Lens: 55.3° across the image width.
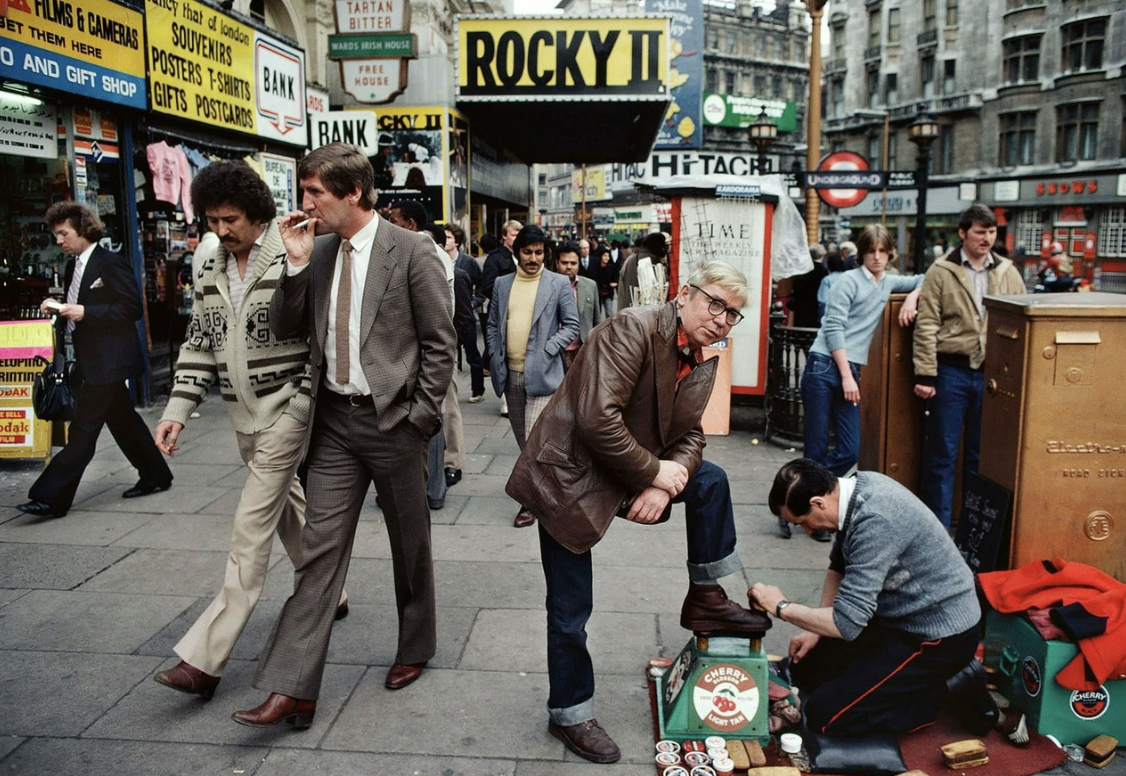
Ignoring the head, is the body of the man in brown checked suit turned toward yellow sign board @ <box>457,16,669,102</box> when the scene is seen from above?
no

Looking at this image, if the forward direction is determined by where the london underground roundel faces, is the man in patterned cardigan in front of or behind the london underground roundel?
in front

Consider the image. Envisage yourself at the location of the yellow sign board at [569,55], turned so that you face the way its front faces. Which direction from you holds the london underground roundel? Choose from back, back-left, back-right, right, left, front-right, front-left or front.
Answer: left

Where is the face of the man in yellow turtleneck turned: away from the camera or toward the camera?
toward the camera

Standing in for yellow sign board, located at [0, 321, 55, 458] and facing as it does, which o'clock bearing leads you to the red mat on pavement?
The red mat on pavement is roughly at 11 o'clock from the yellow sign board.

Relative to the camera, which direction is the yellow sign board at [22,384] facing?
toward the camera

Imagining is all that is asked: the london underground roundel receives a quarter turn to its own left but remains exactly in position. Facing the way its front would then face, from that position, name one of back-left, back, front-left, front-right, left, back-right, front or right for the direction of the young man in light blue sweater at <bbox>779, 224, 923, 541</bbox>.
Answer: right

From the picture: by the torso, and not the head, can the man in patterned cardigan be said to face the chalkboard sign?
no

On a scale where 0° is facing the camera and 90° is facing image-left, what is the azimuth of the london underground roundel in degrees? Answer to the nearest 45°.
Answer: approximately 0°

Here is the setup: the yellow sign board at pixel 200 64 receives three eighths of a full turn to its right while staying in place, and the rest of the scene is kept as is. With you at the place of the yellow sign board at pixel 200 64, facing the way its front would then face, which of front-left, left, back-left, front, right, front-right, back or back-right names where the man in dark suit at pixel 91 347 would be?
left

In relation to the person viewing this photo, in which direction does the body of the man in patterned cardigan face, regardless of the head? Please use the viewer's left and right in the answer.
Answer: facing the viewer and to the left of the viewer

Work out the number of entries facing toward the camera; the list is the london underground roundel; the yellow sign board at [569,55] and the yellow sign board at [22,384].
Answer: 3

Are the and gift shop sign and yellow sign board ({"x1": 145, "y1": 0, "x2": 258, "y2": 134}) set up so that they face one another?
no

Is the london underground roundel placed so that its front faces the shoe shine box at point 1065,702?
yes

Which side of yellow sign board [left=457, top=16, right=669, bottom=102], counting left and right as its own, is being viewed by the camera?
front

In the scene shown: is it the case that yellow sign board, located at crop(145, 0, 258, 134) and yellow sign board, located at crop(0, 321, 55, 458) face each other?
no

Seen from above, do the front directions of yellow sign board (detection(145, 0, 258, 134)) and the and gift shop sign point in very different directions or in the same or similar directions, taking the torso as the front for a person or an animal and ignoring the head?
same or similar directions

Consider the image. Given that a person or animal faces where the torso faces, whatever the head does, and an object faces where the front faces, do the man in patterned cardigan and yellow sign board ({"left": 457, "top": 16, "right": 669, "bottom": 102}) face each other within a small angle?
no

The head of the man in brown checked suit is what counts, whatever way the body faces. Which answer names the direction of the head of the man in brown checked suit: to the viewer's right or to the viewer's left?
to the viewer's left
